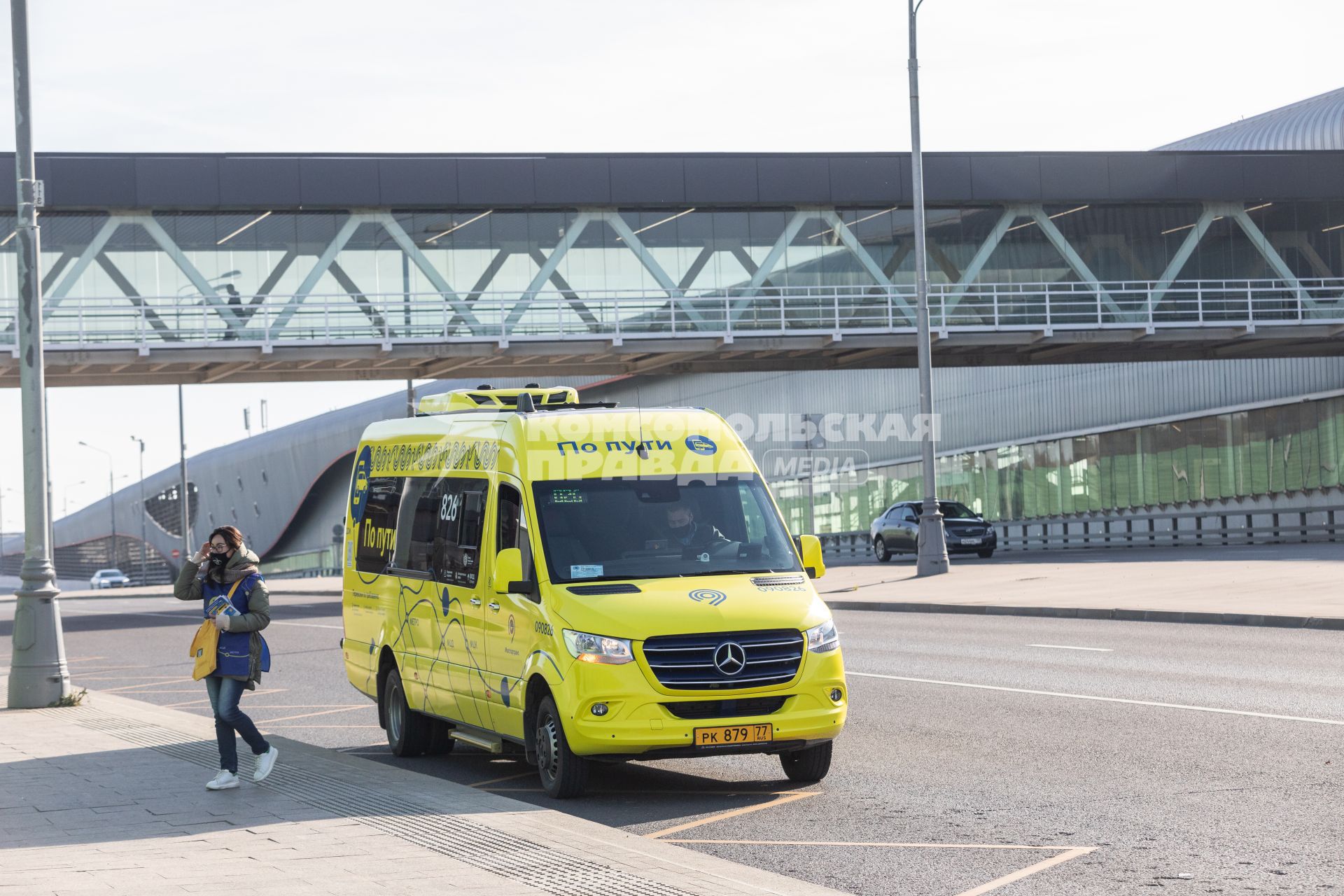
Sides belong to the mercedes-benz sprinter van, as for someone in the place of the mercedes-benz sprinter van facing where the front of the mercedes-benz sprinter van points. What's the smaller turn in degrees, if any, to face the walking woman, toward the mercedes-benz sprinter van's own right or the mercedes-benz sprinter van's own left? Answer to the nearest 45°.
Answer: approximately 135° to the mercedes-benz sprinter van's own right

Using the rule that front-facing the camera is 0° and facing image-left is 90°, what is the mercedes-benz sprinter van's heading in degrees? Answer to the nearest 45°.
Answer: approximately 315°

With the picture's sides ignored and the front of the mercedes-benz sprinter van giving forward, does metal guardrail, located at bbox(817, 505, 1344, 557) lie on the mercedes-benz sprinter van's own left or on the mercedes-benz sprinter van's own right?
on the mercedes-benz sprinter van's own left

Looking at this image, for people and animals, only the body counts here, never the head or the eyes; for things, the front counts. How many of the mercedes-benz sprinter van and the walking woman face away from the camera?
0

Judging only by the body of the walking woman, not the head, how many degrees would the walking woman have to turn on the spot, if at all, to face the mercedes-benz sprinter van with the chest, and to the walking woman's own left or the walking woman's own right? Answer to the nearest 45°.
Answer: approximately 135° to the walking woman's own left

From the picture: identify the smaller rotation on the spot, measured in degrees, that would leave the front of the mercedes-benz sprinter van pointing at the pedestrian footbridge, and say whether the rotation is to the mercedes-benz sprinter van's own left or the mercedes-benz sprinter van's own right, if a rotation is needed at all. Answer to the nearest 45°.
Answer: approximately 135° to the mercedes-benz sprinter van's own left

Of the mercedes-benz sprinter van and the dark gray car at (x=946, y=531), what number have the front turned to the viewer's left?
0

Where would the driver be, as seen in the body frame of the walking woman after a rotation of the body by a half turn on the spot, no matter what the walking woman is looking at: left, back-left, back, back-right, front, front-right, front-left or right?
front-right

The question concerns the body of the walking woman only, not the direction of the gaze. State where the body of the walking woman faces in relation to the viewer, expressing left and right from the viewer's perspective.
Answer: facing the viewer and to the left of the viewer
